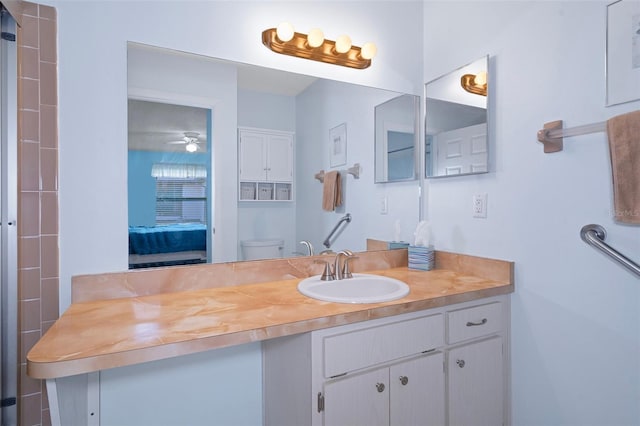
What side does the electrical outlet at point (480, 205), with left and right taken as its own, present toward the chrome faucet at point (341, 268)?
front

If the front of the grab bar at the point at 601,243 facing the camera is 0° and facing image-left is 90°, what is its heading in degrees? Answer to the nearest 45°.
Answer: approximately 45°

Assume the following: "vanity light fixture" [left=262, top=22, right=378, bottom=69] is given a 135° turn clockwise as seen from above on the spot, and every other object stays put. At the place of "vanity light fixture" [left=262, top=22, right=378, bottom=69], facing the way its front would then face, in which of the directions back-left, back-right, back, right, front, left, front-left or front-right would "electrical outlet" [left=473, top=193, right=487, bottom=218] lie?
back

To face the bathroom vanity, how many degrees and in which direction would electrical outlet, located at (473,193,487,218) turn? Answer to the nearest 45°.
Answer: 0° — it already faces it

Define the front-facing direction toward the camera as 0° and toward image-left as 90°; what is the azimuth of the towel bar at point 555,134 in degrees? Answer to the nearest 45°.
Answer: approximately 45°

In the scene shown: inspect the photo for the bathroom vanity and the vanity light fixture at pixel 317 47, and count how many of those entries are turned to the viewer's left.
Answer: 0

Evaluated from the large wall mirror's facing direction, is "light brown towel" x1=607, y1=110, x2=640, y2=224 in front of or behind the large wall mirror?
in front

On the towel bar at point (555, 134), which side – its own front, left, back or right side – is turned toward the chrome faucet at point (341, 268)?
front

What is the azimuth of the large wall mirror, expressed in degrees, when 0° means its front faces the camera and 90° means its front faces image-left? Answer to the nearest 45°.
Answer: approximately 315°

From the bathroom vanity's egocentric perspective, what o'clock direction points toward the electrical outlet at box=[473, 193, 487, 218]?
The electrical outlet is roughly at 10 o'clock from the bathroom vanity.

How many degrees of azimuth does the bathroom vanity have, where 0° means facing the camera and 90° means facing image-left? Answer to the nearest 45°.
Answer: approximately 315°
